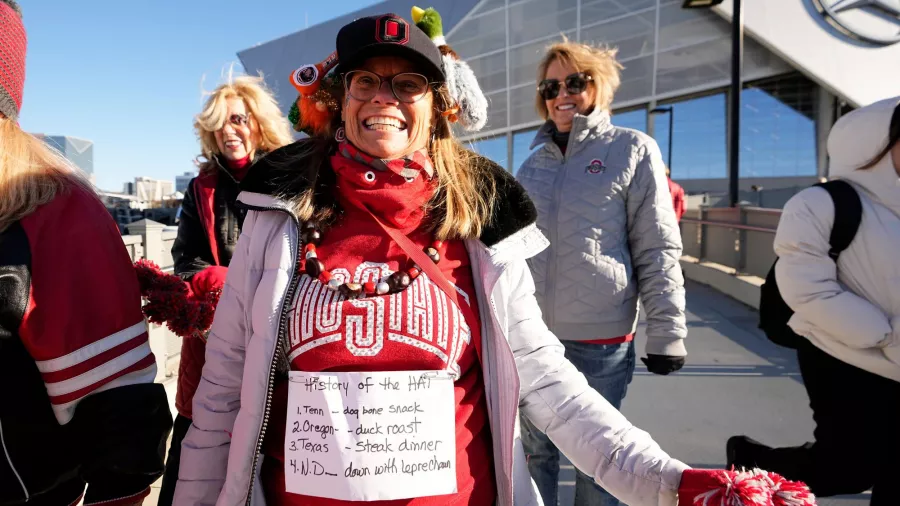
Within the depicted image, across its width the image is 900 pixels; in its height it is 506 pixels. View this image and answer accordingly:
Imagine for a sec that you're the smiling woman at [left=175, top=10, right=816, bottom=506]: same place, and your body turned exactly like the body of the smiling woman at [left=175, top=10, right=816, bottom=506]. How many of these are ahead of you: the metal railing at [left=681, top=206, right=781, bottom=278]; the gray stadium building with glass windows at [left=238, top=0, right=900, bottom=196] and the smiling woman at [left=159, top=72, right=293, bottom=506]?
0

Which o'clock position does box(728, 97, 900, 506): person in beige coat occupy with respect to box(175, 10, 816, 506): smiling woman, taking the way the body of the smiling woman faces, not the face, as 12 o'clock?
The person in beige coat is roughly at 8 o'clock from the smiling woman.

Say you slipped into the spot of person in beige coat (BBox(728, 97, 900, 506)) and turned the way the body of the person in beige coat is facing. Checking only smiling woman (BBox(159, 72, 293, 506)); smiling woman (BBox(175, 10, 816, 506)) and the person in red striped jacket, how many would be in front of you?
0

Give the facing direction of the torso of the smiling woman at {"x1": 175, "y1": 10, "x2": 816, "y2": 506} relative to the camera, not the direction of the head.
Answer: toward the camera

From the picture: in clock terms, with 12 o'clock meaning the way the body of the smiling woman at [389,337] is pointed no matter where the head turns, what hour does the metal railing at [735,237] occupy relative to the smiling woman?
The metal railing is roughly at 7 o'clock from the smiling woman.

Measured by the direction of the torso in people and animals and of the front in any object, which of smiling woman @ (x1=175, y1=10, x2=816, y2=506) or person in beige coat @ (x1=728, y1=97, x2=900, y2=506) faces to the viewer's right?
the person in beige coat

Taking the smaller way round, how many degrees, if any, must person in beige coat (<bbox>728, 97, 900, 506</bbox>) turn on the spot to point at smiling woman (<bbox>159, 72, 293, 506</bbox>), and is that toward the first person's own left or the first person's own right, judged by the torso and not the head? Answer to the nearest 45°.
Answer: approximately 180°

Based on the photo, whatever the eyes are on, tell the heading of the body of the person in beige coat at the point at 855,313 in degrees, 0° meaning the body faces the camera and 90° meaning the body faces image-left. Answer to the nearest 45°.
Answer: approximately 270°

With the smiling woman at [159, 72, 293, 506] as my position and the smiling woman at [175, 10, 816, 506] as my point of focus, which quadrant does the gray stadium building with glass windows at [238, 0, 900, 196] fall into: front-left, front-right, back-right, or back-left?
back-left

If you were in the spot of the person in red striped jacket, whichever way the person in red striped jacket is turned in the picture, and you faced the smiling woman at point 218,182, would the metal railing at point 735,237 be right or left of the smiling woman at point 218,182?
right

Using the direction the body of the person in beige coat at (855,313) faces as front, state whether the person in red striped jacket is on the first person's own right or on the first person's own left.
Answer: on the first person's own right

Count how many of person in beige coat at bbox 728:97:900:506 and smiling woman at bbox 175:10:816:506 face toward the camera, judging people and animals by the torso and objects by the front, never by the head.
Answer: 1

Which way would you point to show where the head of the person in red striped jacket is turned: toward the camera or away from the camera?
away from the camera

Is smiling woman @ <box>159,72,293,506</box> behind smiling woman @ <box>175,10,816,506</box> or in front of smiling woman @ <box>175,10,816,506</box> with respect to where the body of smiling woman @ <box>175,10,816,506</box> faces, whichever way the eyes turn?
behind

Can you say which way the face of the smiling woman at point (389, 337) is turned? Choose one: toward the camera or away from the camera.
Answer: toward the camera

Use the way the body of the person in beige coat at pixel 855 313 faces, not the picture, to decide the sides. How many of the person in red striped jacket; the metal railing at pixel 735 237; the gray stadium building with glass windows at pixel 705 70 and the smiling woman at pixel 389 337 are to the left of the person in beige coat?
2
